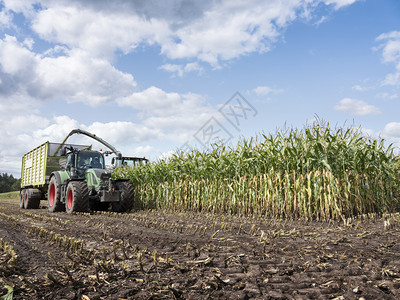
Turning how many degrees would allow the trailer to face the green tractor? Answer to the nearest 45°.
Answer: approximately 45° to its right

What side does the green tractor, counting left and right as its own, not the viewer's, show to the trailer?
back

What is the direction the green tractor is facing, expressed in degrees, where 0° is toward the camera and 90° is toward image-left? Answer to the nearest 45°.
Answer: approximately 315°

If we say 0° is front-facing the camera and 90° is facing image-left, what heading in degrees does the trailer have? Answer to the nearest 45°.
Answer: approximately 315°

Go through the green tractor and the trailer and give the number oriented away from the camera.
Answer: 0
